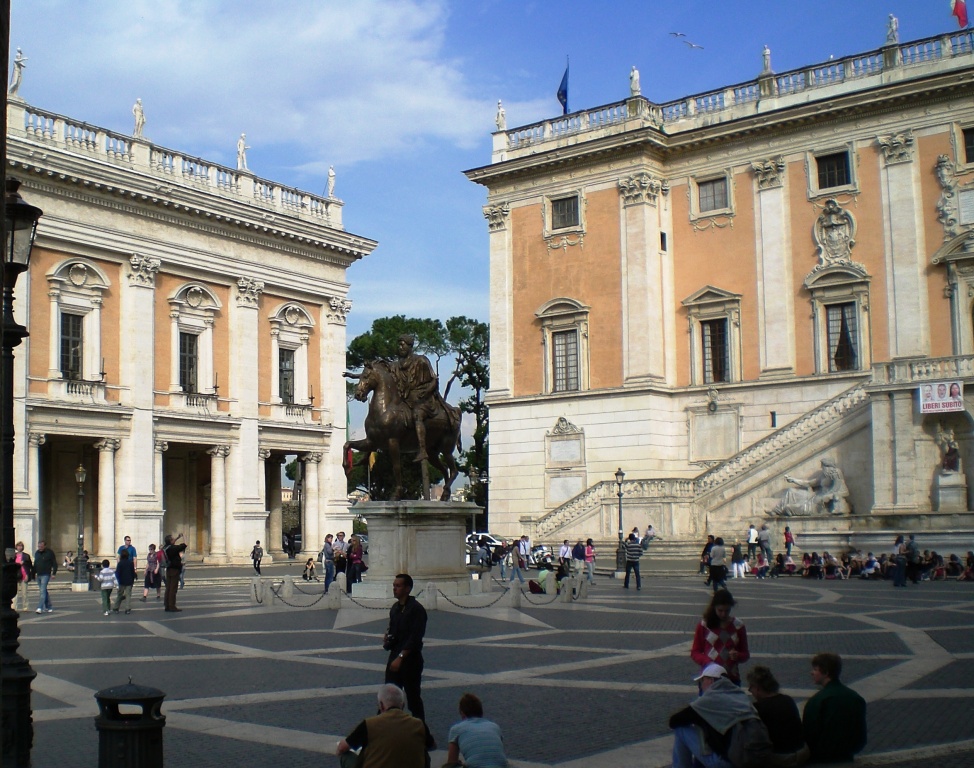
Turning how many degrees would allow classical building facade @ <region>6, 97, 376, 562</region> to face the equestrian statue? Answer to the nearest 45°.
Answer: approximately 45° to its right

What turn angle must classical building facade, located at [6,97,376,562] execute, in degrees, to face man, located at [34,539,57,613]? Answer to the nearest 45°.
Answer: approximately 45° to its right

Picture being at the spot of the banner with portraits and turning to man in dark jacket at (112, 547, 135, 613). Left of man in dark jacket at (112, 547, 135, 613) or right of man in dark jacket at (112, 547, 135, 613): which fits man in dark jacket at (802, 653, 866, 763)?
left

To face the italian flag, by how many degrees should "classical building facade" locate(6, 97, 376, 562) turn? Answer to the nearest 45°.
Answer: approximately 45° to its left

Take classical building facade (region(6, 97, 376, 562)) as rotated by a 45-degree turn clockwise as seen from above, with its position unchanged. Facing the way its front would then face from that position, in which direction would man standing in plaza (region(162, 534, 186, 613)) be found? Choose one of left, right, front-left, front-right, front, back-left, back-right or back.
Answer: front

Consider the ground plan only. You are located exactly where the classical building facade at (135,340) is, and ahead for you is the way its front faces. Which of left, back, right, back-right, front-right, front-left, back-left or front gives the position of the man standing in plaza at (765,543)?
front

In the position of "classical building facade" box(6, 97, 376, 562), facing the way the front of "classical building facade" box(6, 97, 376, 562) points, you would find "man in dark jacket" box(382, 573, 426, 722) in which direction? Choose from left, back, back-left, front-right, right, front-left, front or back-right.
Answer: front-right

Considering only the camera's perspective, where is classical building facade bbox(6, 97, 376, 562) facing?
facing the viewer and to the right of the viewer

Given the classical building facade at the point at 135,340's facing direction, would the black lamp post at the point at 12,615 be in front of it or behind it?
in front

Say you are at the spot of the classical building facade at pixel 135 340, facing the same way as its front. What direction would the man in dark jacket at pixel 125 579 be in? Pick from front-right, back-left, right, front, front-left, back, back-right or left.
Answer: front-right

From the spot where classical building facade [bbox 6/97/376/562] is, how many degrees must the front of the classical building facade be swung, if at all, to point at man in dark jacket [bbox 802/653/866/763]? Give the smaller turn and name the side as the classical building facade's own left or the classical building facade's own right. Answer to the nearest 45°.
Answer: approximately 45° to the classical building facade's own right
